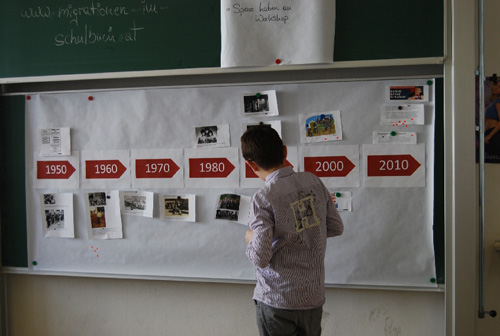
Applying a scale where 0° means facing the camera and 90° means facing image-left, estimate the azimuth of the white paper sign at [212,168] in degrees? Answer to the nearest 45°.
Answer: approximately 0°

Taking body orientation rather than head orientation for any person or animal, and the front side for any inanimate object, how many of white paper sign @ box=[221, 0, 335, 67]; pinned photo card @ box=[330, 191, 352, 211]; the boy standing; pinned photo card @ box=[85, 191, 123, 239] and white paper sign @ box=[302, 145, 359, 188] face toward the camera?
4

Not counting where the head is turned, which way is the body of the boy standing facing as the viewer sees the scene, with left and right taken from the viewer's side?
facing away from the viewer and to the left of the viewer

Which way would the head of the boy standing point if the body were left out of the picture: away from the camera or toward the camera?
away from the camera

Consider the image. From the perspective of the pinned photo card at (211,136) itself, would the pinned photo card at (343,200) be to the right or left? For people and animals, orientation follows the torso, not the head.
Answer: on its left

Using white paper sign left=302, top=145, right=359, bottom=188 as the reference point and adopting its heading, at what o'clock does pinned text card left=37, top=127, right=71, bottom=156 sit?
The pinned text card is roughly at 3 o'clock from the white paper sign.

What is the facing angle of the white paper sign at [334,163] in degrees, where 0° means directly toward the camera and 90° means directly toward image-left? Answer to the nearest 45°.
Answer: approximately 0°

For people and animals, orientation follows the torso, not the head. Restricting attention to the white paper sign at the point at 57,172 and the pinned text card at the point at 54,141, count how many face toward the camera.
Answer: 2

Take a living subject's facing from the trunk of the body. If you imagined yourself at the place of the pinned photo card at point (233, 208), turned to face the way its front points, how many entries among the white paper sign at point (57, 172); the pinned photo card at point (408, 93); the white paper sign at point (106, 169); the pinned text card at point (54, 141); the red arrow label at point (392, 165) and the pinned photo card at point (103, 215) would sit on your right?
4
